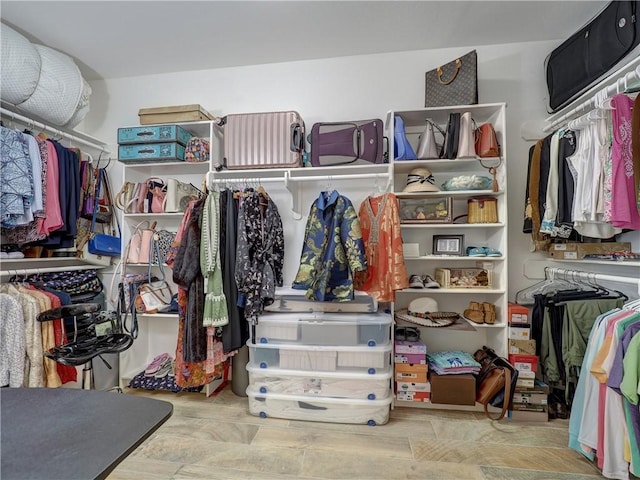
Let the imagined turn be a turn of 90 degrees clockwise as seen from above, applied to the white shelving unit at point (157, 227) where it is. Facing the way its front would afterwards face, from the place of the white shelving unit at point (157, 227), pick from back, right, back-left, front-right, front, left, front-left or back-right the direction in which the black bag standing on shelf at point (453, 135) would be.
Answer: back-left

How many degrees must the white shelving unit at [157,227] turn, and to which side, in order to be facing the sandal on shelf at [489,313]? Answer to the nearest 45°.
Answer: approximately 45° to its left

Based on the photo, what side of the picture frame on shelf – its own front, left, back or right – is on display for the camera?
front

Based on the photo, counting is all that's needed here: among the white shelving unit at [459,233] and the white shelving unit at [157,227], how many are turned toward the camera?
2

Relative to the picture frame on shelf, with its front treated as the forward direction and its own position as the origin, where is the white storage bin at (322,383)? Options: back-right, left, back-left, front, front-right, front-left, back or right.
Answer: front-right

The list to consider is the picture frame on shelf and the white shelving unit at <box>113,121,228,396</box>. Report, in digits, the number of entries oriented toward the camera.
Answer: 2

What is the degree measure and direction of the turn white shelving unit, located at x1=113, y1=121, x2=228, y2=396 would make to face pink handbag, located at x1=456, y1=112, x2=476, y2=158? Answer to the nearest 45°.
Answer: approximately 45° to its left

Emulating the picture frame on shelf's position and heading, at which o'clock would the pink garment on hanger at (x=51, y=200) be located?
The pink garment on hanger is roughly at 2 o'clock from the picture frame on shelf.

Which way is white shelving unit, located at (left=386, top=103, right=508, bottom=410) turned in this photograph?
toward the camera

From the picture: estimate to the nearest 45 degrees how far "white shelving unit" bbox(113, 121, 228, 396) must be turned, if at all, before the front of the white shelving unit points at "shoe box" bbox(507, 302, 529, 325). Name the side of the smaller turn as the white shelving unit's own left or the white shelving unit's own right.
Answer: approximately 45° to the white shelving unit's own left

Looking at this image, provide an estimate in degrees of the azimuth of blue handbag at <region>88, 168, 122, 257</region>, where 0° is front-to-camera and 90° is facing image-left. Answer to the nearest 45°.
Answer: approximately 315°

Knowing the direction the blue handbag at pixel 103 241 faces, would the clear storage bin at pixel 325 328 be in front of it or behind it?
in front
